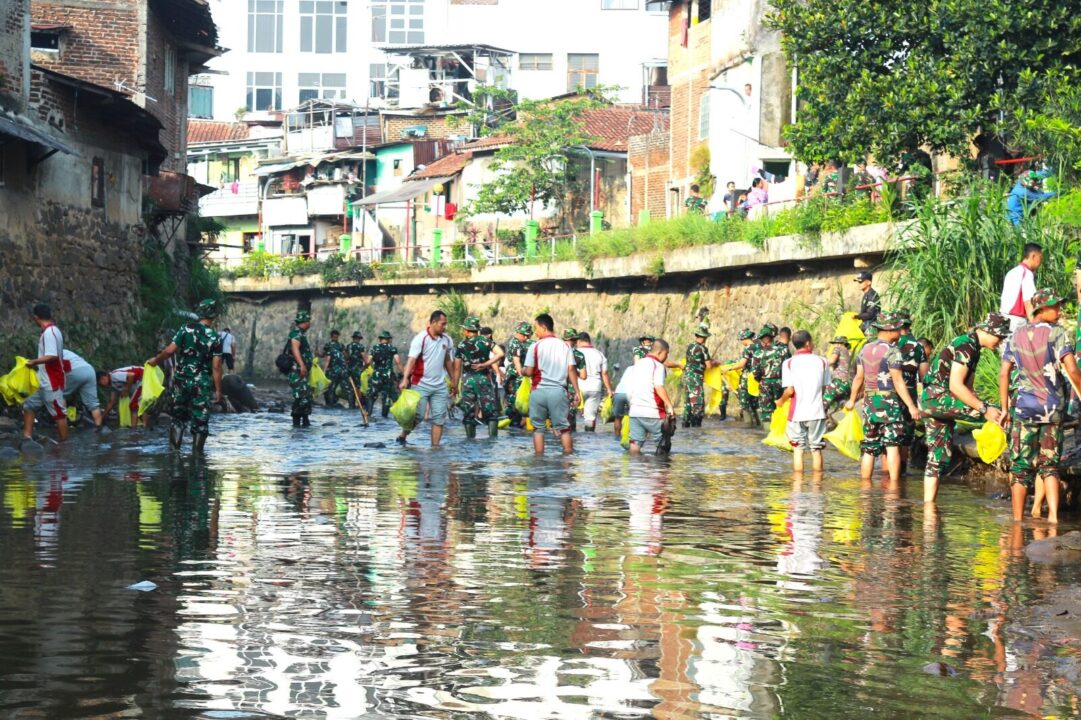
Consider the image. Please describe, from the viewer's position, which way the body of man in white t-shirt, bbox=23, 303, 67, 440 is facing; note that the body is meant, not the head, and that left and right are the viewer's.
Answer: facing to the left of the viewer

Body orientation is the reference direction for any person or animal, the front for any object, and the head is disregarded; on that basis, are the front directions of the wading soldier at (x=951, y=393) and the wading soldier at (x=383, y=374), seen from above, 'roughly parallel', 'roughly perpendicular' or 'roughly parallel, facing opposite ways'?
roughly perpendicular

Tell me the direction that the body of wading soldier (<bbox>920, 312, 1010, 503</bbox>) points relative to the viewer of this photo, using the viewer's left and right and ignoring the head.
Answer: facing to the right of the viewer

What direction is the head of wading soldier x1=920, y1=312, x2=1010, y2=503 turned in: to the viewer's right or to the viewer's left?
to the viewer's right

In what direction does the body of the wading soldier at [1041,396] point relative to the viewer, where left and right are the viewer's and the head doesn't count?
facing away from the viewer
